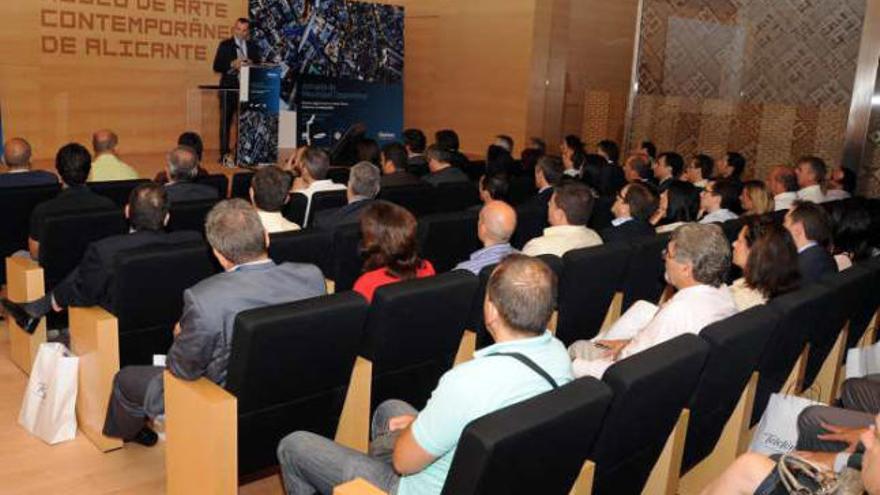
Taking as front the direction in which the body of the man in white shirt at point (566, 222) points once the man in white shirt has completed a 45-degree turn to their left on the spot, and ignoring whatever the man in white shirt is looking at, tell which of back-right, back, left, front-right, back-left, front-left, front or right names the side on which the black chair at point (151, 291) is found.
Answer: front-left

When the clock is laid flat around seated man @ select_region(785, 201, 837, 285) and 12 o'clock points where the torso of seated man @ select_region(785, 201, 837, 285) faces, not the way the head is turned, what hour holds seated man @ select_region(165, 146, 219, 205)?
seated man @ select_region(165, 146, 219, 205) is roughly at 10 o'clock from seated man @ select_region(785, 201, 837, 285).

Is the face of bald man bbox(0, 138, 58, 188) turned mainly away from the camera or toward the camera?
away from the camera

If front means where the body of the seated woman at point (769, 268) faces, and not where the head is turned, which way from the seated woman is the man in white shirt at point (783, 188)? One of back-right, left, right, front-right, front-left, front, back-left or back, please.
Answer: front-right

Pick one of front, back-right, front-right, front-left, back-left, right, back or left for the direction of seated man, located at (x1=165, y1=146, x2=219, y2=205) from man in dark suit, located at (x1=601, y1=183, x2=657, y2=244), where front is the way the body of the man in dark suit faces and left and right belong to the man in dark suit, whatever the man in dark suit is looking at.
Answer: front-left

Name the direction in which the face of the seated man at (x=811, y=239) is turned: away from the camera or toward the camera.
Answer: away from the camera

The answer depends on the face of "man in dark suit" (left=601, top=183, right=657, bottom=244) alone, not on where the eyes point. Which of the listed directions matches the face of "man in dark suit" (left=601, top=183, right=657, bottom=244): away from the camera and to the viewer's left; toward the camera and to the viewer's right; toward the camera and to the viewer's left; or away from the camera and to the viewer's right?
away from the camera and to the viewer's left

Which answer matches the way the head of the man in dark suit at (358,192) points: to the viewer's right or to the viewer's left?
to the viewer's left

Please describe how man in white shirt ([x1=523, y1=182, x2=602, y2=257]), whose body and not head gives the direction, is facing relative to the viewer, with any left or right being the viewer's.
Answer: facing away from the viewer and to the left of the viewer

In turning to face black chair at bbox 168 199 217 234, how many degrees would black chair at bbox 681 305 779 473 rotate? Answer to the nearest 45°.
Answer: approximately 45° to its left

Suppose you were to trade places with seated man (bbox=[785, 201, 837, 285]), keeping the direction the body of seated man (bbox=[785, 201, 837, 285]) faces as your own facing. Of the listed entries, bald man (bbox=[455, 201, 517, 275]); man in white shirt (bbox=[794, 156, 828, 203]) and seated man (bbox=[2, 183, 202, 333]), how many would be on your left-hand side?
2

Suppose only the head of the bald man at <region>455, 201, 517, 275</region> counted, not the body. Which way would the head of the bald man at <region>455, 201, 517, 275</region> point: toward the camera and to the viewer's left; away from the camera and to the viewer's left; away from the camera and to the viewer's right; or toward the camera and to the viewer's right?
away from the camera and to the viewer's left

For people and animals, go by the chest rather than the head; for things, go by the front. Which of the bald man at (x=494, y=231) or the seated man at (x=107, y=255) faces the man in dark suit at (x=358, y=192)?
the bald man

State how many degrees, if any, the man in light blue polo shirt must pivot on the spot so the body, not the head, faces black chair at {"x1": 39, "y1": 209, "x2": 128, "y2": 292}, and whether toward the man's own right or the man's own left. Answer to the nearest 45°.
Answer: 0° — they already face it
